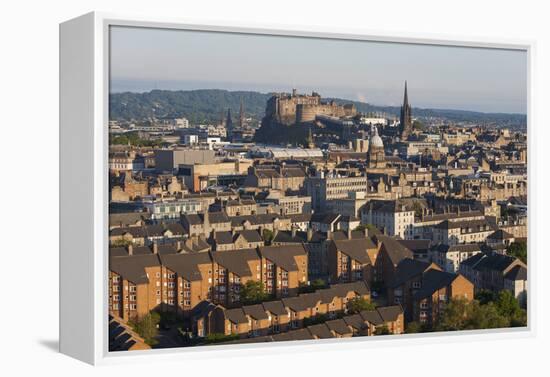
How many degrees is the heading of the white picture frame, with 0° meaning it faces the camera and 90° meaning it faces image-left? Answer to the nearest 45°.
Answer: approximately 315°
